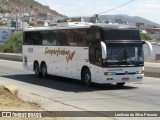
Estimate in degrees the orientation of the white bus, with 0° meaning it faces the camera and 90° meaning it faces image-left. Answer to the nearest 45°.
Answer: approximately 315°
